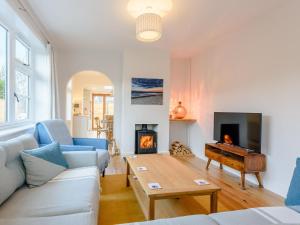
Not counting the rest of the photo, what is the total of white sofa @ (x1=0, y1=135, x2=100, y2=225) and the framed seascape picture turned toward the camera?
1

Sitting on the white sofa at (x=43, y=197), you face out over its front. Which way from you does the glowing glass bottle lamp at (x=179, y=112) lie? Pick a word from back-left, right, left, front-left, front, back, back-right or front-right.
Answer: front-left

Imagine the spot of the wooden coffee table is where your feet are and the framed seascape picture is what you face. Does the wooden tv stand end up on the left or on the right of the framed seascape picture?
right

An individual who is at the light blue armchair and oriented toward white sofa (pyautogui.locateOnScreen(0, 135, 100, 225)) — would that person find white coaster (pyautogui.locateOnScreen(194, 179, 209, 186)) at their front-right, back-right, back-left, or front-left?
front-left

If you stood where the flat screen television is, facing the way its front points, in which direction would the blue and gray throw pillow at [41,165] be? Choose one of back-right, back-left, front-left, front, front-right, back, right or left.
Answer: front

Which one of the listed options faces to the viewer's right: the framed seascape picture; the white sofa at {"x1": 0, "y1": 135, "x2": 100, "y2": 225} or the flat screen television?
the white sofa

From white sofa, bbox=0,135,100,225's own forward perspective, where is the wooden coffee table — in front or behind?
in front

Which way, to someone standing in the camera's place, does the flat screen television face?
facing the viewer and to the left of the viewer

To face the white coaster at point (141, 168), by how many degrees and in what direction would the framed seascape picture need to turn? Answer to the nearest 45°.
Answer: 0° — it already faces it

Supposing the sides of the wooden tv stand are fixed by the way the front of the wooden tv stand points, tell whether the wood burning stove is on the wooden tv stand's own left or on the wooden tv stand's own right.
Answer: on the wooden tv stand's own right

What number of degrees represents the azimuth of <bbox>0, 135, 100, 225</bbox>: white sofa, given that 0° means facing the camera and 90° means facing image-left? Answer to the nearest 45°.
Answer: approximately 270°

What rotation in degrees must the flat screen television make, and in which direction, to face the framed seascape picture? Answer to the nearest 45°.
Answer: approximately 90° to its right

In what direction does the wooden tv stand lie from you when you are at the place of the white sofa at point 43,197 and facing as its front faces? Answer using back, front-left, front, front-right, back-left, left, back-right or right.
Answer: front

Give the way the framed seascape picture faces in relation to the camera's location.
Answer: facing the viewer

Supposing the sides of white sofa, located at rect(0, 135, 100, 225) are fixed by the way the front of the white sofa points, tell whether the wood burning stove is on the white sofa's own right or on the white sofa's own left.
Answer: on the white sofa's own left

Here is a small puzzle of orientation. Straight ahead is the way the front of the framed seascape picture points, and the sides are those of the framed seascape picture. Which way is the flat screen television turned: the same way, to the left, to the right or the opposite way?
to the right

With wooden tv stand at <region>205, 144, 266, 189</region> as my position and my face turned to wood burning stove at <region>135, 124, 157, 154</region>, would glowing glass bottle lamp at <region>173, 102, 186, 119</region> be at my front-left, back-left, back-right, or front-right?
front-right
